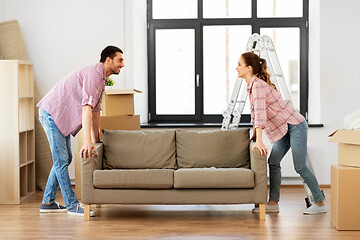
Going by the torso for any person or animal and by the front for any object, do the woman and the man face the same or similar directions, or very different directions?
very different directions

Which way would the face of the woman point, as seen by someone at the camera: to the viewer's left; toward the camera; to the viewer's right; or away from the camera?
to the viewer's left

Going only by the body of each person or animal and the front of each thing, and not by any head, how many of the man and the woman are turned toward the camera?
0

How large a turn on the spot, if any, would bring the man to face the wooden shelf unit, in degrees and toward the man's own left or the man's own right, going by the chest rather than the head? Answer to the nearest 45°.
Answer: approximately 135° to the man's own left

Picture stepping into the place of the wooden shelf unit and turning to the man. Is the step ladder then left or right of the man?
left

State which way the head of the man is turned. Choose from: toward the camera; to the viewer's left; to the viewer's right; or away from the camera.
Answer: to the viewer's right

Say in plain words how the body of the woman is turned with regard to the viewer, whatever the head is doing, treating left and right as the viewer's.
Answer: facing to the left of the viewer

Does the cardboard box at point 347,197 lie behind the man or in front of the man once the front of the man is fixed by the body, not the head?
in front

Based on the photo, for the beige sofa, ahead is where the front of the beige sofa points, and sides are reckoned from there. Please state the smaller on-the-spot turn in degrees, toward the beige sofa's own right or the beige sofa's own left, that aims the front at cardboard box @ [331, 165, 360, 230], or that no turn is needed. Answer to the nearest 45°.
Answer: approximately 90° to the beige sofa's own left

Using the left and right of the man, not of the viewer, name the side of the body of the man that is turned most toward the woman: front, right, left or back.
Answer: front

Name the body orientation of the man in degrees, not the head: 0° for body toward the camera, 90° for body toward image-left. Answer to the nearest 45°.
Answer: approximately 270°

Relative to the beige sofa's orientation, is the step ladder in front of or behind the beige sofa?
behind

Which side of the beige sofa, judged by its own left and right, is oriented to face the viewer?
front
